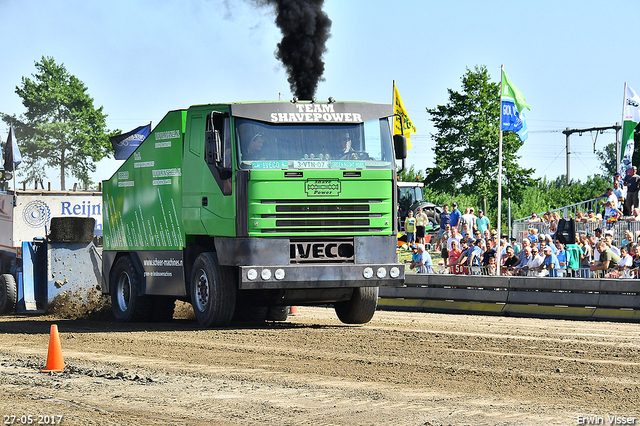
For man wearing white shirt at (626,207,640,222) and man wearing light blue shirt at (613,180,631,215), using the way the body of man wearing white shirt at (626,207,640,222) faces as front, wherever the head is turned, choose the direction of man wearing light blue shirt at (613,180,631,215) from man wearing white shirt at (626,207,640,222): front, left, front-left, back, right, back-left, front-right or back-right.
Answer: back-right

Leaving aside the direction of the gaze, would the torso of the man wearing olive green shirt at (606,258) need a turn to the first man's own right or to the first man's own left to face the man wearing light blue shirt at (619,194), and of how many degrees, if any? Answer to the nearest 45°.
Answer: approximately 135° to the first man's own right

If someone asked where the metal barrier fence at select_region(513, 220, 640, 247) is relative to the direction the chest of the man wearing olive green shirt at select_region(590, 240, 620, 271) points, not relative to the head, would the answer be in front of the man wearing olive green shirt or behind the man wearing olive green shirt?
behind

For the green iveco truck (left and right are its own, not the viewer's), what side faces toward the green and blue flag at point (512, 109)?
left

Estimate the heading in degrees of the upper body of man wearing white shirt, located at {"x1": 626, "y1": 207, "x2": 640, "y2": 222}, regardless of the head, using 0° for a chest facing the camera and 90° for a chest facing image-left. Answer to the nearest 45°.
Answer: approximately 45°
